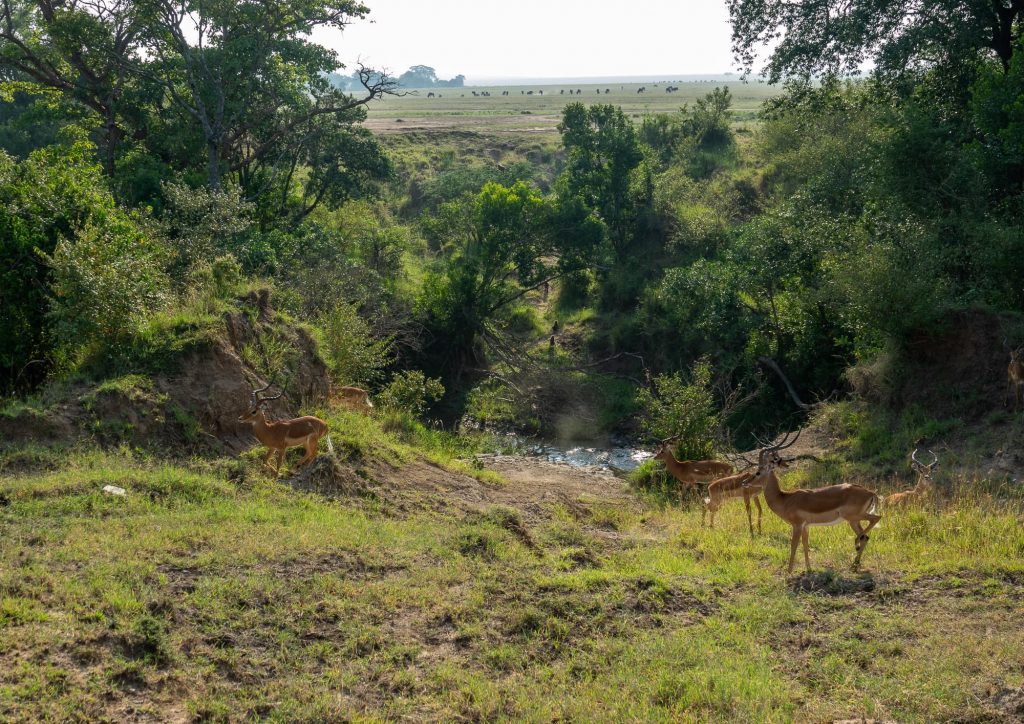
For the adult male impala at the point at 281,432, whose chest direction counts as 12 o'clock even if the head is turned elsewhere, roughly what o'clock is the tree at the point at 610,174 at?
The tree is roughly at 4 o'clock from the adult male impala.

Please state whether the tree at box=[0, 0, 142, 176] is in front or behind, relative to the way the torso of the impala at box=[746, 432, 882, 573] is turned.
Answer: in front

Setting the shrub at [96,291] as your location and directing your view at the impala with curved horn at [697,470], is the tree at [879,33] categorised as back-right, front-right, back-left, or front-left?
front-left

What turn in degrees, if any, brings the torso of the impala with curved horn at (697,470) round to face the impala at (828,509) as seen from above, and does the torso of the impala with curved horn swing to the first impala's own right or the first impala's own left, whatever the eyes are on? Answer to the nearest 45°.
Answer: approximately 90° to the first impala's own left

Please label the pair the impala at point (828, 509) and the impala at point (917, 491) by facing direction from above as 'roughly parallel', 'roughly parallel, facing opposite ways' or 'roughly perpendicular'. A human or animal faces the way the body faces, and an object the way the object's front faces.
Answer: roughly parallel, facing opposite ways

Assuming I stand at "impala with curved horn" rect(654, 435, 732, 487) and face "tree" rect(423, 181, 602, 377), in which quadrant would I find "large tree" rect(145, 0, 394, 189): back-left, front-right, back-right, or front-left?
front-left

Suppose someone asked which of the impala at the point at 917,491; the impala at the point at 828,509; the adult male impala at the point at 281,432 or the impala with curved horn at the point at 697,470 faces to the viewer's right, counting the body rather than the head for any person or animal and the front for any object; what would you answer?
the impala at the point at 917,491

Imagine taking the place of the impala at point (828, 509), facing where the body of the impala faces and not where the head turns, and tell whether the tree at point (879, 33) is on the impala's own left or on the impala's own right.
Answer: on the impala's own right

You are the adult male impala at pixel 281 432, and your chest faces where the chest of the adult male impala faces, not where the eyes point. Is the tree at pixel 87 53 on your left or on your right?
on your right

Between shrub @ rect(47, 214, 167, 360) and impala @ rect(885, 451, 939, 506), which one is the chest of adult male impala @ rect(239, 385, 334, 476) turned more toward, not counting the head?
the shrub

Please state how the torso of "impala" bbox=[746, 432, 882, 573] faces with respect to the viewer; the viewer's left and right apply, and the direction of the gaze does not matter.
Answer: facing to the left of the viewer

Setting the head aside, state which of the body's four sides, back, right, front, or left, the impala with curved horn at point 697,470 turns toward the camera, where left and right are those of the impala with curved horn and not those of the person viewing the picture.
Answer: left

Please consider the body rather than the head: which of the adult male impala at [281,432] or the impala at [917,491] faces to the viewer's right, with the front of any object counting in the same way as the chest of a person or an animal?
the impala

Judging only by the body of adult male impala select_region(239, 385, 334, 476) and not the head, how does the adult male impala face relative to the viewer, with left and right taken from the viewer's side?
facing to the left of the viewer

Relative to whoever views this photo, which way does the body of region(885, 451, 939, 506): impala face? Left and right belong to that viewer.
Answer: facing to the right of the viewer
